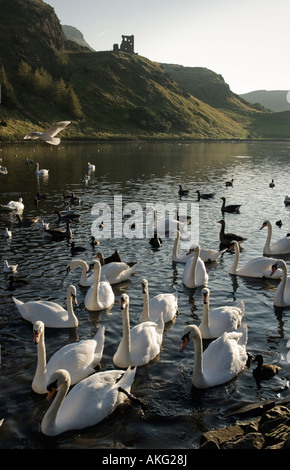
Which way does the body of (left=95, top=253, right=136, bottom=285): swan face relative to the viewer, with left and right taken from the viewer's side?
facing to the left of the viewer

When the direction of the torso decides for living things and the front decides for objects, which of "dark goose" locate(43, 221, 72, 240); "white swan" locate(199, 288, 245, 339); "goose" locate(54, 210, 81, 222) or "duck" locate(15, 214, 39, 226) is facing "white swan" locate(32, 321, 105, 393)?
"white swan" locate(199, 288, 245, 339)

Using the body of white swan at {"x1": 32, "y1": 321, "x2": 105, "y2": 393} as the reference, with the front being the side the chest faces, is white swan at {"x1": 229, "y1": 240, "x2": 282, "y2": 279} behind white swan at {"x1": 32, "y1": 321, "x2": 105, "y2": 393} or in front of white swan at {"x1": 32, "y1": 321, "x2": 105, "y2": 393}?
behind

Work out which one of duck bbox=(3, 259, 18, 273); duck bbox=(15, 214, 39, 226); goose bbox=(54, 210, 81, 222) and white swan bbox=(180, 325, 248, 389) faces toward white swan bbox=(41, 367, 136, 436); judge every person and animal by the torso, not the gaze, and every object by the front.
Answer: white swan bbox=(180, 325, 248, 389)

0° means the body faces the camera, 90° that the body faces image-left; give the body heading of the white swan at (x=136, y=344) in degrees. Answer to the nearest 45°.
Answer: approximately 45°

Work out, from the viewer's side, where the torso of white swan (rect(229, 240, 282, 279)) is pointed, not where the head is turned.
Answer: to the viewer's left

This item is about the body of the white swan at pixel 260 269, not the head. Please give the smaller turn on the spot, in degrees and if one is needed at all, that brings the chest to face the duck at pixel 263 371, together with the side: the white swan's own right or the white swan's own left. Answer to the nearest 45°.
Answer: approximately 90° to the white swan's own left

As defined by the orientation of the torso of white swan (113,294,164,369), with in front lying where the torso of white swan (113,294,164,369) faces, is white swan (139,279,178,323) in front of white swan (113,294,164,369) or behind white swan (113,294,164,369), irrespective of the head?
behind

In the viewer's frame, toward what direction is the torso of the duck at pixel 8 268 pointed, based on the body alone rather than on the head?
to the viewer's left

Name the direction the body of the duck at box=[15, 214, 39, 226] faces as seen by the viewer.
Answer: to the viewer's left

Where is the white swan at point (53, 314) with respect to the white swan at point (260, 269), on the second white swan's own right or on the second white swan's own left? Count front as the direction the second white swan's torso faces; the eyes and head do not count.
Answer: on the second white swan's own left

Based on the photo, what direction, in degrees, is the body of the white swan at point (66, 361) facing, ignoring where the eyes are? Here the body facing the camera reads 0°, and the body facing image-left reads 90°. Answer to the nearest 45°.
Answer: approximately 45°

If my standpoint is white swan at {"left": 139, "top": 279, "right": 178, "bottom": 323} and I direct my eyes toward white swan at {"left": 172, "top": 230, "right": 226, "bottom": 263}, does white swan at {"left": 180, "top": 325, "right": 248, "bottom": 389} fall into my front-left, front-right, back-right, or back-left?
back-right

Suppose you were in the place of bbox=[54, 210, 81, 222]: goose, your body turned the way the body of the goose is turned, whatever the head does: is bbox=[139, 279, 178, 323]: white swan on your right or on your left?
on your left

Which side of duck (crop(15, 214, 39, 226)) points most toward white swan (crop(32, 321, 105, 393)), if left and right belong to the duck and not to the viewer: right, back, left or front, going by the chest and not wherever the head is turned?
left
